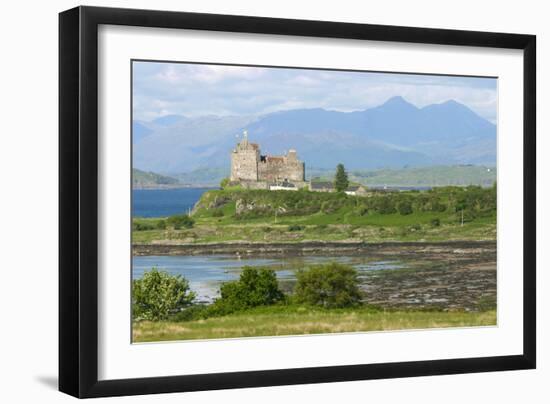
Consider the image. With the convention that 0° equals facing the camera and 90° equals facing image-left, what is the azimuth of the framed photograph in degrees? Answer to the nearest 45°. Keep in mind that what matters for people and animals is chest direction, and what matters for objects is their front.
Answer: approximately 315°
